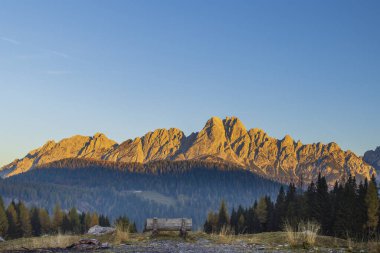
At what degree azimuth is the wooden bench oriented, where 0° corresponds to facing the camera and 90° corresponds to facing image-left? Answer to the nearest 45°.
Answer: approximately 180°

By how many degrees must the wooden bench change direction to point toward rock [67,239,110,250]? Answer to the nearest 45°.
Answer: approximately 135° to its left

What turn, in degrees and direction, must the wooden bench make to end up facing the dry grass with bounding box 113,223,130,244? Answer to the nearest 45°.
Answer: approximately 135° to its left
